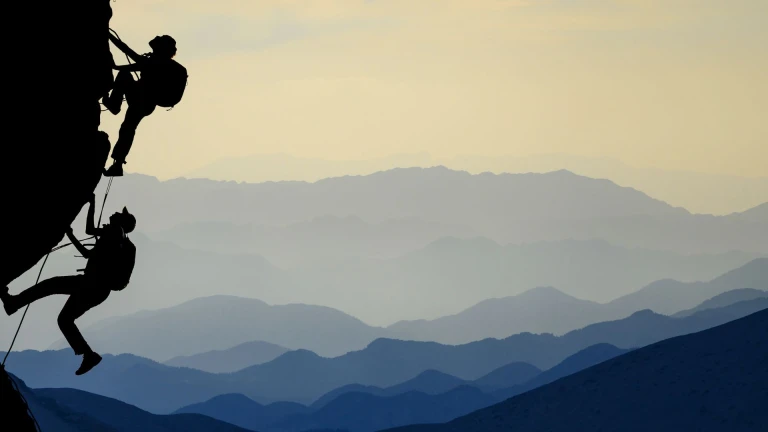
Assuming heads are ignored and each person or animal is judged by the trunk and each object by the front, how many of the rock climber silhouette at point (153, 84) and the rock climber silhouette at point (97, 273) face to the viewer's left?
2

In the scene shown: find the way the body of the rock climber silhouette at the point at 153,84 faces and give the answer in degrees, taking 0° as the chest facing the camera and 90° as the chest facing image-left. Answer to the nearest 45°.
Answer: approximately 90°

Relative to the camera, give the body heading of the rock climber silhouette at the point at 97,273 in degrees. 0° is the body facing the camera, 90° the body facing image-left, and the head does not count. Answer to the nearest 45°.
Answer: approximately 90°
